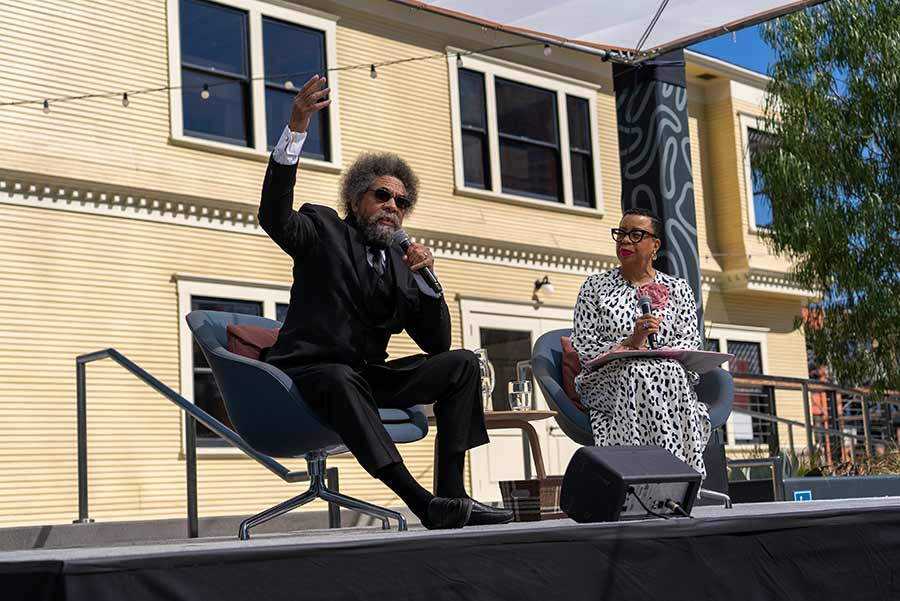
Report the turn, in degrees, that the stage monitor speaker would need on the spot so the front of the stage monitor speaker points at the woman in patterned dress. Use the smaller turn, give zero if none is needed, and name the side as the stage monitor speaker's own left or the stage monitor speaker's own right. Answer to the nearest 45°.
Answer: approximately 45° to the stage monitor speaker's own right

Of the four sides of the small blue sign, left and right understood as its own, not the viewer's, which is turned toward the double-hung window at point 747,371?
back

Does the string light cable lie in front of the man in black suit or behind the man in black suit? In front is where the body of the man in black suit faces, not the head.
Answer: behind

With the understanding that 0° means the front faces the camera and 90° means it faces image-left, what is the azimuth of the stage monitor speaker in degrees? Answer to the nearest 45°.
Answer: approximately 135°
